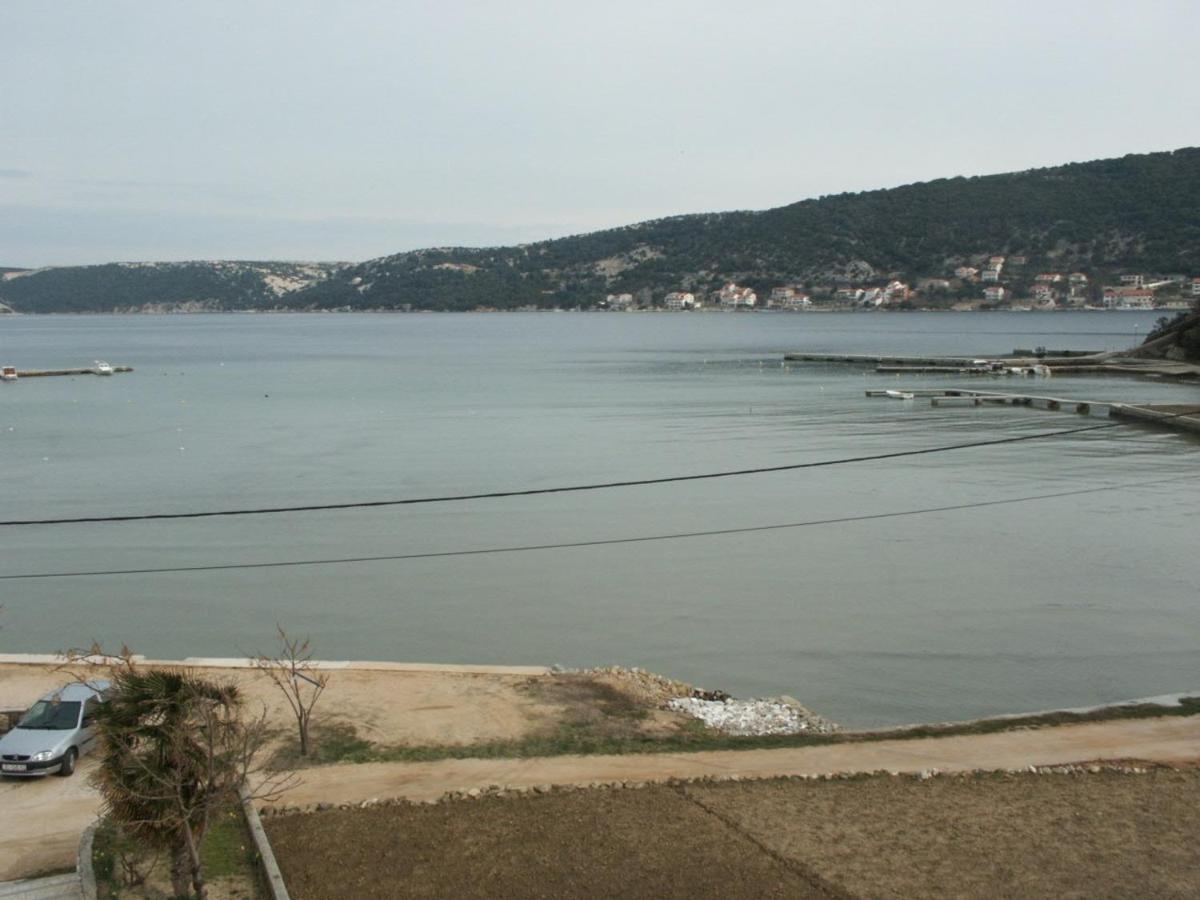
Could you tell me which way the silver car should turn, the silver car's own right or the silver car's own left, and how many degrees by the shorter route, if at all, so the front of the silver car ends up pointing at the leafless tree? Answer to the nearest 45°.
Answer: approximately 135° to the silver car's own left

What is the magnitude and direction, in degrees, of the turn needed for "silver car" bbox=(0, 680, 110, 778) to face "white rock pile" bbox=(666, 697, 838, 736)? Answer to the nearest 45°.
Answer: approximately 135° to its left

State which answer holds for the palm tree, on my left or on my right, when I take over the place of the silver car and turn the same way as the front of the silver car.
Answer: on my left

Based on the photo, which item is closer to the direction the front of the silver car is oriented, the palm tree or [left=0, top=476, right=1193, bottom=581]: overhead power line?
the palm tree

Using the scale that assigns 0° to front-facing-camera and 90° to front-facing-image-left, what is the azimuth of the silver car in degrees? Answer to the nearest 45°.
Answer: approximately 45°

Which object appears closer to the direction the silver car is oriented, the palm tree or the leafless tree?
the palm tree
